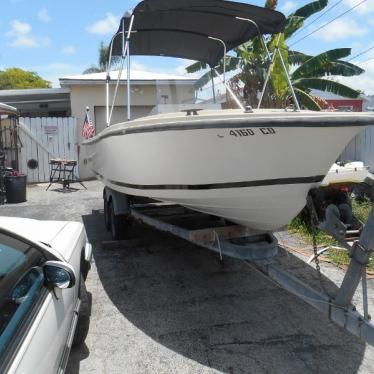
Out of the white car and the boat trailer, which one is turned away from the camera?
the white car

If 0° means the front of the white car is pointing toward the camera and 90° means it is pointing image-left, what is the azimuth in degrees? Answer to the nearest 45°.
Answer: approximately 180°

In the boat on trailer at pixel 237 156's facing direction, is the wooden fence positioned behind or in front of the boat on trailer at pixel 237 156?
behind

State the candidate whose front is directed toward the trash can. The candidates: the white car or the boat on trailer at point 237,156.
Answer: the white car

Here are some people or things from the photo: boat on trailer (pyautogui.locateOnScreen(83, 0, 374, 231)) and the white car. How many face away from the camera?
1

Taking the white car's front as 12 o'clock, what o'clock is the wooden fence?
The wooden fence is roughly at 12 o'clock from the white car.

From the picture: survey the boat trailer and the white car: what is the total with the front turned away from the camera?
1

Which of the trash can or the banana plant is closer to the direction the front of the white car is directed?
the trash can

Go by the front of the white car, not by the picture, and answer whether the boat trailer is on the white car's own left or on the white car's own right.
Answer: on the white car's own right

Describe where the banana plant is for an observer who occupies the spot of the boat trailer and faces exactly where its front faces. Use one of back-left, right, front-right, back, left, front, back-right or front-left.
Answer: back-left
